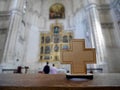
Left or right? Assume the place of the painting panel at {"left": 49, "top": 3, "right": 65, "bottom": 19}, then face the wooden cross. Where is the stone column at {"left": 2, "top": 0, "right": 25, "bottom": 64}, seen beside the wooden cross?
right

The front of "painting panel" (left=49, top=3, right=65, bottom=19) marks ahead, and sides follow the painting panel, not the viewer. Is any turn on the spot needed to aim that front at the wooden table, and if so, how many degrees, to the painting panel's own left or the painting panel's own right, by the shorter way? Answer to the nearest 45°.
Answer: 0° — it already faces it

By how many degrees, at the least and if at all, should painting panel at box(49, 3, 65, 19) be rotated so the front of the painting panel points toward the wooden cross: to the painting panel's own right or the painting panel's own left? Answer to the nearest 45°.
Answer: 0° — it already faces it

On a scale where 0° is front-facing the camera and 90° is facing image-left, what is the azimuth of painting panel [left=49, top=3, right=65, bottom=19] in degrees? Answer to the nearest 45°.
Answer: approximately 0°

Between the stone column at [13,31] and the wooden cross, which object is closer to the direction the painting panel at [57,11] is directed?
the wooden cross

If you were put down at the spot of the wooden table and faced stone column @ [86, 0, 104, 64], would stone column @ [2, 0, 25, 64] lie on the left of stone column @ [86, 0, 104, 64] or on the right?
left
